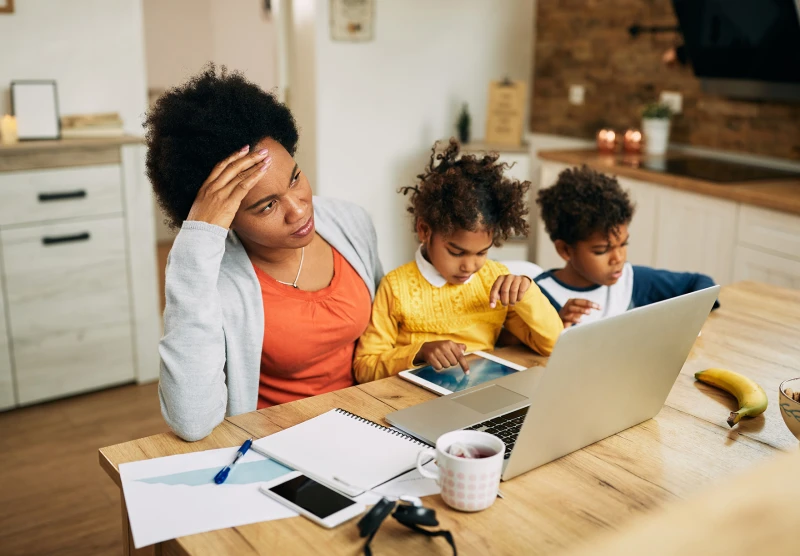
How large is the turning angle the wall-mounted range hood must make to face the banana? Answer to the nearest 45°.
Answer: approximately 45° to its left

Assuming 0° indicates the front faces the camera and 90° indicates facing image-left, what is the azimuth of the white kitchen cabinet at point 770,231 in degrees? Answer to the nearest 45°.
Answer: approximately 45°

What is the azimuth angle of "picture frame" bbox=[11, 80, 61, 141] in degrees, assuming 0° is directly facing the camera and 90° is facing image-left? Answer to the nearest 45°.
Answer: approximately 0°

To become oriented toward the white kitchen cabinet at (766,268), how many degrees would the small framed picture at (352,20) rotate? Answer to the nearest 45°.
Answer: approximately 45° to its left

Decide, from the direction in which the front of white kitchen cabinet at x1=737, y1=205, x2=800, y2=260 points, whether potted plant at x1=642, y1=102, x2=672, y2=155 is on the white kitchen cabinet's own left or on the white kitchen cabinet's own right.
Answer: on the white kitchen cabinet's own right

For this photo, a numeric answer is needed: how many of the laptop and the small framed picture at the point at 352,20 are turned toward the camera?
1

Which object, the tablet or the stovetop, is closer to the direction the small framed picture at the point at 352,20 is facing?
the tablet

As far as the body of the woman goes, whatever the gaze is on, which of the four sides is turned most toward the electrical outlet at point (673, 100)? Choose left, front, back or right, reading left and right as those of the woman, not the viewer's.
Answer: left

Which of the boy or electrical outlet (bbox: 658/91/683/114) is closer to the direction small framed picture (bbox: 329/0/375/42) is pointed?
the boy

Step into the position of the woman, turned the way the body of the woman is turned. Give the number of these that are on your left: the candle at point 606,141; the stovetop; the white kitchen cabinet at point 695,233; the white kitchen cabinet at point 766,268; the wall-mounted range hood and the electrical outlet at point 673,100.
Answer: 6

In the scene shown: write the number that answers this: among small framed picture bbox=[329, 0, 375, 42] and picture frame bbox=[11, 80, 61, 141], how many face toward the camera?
2

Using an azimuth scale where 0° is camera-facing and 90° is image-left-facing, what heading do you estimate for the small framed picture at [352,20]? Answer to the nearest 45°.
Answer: approximately 0°
